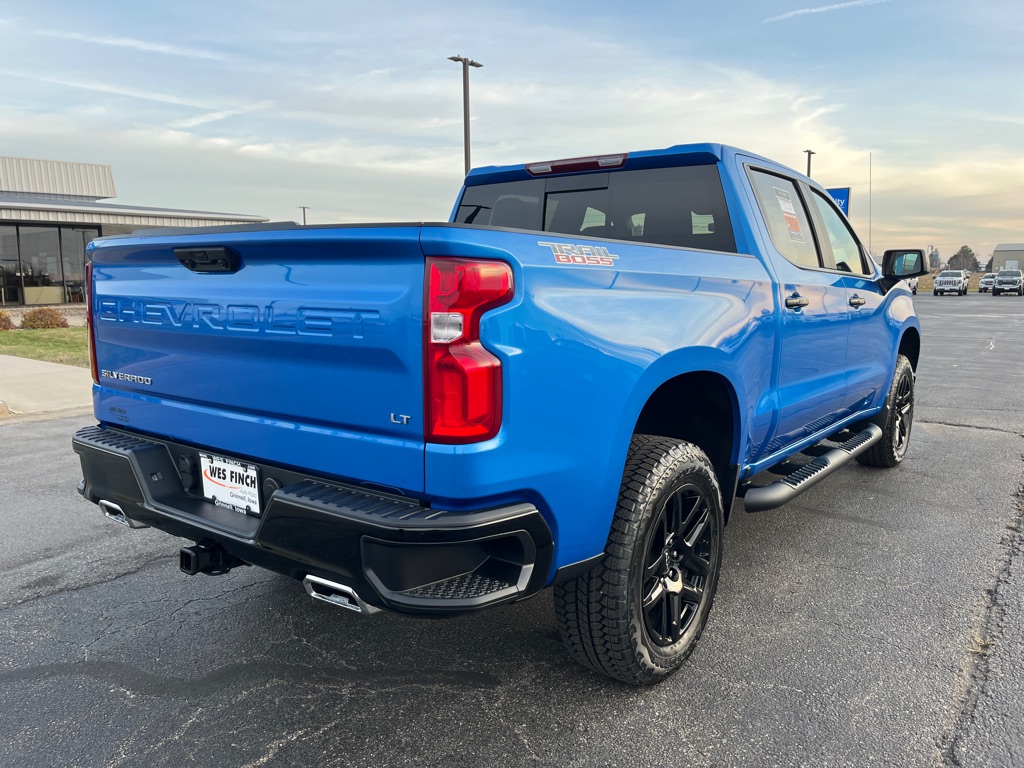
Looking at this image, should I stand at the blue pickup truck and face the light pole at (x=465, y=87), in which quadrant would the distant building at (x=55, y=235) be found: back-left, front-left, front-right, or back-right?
front-left

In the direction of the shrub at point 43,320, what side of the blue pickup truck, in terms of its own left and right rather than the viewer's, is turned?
left

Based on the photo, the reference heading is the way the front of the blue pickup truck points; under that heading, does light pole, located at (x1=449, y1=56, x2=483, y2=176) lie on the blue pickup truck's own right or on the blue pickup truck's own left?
on the blue pickup truck's own left

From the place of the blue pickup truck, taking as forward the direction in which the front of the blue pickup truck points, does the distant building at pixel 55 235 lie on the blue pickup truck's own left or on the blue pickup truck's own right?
on the blue pickup truck's own left

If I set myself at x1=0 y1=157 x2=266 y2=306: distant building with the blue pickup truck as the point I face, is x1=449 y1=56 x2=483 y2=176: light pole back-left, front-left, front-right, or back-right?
front-left

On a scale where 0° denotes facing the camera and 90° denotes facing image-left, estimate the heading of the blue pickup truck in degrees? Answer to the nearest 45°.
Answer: approximately 225°
